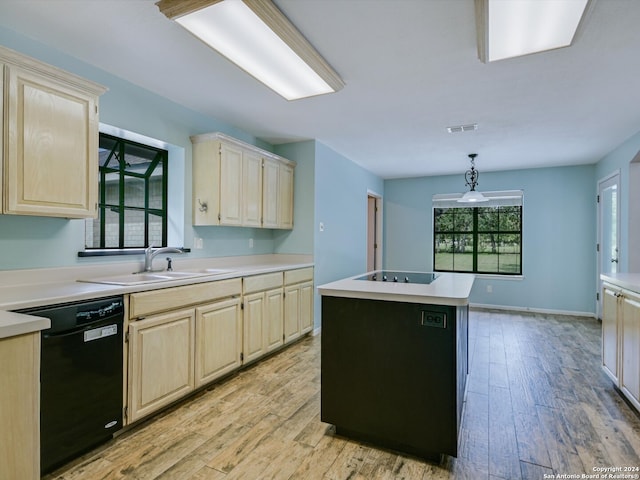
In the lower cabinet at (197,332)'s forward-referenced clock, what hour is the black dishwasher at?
The black dishwasher is roughly at 3 o'clock from the lower cabinet.

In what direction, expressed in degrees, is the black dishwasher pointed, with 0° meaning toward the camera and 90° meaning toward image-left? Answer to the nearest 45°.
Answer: approximately 315°

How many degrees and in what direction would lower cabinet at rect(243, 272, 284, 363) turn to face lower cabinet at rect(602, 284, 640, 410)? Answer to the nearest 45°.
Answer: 0° — it already faces it

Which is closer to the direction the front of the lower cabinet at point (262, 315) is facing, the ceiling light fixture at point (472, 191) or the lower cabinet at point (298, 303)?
the ceiling light fixture

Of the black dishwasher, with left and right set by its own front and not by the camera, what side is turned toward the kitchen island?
front

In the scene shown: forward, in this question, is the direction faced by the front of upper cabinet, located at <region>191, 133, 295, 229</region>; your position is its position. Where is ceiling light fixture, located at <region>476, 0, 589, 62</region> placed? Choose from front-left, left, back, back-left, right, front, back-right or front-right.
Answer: front

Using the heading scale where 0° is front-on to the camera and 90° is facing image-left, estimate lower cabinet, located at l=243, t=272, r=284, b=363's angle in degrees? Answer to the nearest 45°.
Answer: approximately 315°

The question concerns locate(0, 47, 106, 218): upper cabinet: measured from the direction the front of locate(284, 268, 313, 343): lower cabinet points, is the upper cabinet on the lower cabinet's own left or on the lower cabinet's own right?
on the lower cabinet's own right

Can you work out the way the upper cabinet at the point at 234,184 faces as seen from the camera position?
facing the viewer and to the right of the viewer

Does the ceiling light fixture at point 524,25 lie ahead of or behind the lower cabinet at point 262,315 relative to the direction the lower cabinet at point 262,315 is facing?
ahead

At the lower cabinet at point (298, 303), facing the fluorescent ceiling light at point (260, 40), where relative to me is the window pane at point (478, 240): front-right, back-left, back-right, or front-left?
back-left

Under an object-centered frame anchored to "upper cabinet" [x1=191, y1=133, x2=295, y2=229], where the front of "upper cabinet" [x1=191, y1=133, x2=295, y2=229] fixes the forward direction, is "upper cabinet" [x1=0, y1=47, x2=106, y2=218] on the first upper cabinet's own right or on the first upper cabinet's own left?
on the first upper cabinet's own right
